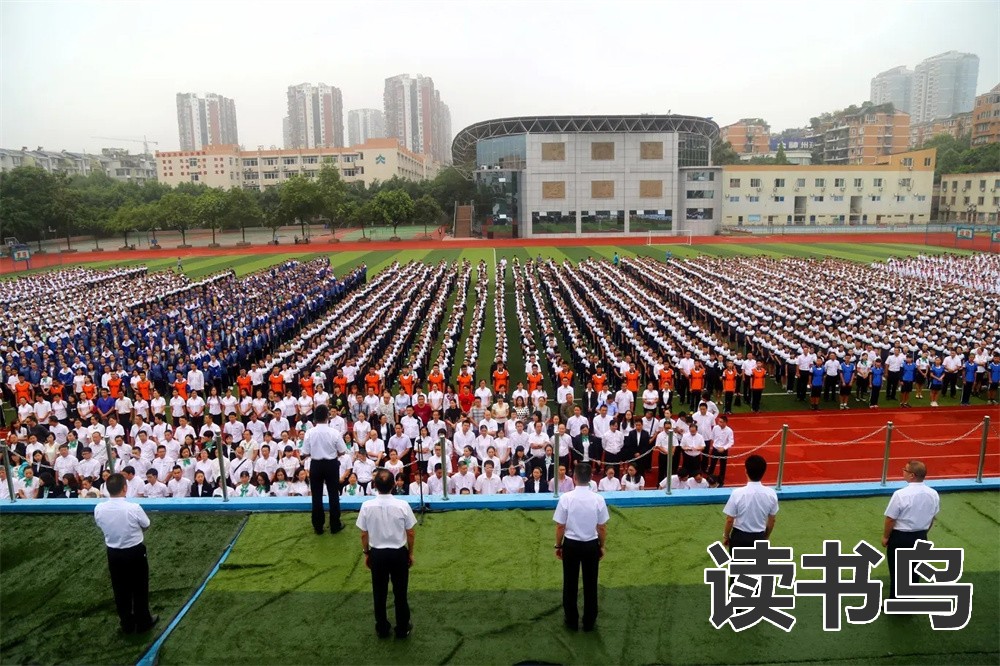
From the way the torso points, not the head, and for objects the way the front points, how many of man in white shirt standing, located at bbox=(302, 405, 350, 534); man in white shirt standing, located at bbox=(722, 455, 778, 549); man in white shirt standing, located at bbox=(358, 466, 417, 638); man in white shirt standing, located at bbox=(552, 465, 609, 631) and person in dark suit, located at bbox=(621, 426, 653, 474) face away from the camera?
4

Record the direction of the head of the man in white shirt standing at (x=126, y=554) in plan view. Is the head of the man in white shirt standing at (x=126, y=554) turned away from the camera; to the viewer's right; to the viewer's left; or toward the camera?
away from the camera

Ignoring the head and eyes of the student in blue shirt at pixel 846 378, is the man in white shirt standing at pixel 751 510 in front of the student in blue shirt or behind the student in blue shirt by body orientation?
in front

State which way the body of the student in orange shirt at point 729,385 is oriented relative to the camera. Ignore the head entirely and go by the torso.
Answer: toward the camera

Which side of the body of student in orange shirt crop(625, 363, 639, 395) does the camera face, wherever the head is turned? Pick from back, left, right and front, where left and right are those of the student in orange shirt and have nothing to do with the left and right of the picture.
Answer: front

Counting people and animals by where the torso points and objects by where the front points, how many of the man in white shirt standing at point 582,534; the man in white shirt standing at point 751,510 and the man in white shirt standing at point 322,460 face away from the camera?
3

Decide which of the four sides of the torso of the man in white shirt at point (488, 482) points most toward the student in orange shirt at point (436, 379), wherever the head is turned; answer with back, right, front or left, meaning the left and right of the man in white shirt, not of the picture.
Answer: back

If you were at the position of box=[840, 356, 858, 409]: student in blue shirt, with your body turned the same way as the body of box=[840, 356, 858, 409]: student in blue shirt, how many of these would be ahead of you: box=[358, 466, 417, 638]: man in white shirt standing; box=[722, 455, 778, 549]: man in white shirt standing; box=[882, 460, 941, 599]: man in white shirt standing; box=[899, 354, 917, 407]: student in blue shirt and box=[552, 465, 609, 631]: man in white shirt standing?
4

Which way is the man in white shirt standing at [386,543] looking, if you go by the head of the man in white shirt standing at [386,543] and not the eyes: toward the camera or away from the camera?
away from the camera

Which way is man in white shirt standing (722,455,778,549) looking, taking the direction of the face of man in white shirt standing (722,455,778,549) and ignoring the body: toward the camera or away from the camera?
away from the camera

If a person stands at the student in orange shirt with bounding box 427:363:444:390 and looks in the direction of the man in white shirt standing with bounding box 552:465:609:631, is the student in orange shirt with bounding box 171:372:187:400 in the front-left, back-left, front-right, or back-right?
back-right

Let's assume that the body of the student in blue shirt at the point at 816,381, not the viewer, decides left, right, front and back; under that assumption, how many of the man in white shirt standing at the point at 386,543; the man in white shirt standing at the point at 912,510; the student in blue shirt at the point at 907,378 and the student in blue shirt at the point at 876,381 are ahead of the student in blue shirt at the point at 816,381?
2

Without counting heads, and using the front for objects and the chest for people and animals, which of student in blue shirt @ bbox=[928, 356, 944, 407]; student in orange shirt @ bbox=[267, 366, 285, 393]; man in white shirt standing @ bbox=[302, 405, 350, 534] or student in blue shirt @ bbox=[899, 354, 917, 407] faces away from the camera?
the man in white shirt standing

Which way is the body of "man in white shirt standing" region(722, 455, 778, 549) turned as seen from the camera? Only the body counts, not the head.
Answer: away from the camera

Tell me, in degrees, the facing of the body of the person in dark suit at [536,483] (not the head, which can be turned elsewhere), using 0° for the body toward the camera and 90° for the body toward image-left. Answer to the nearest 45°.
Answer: approximately 0°

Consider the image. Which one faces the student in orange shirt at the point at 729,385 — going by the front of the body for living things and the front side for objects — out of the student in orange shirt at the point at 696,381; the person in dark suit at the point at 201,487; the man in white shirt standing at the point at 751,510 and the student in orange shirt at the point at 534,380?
the man in white shirt standing

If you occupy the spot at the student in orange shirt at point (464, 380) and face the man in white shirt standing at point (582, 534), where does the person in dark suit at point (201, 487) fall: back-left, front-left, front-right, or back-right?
front-right

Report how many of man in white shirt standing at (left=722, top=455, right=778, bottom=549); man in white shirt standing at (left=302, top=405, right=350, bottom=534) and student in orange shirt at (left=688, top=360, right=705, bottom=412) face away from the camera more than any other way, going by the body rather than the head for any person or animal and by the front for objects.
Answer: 2

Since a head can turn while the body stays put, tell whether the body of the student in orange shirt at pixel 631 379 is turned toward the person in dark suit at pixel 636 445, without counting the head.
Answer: yes

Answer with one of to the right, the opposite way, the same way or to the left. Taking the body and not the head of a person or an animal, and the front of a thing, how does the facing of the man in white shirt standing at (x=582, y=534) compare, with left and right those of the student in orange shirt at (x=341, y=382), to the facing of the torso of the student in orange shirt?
the opposite way

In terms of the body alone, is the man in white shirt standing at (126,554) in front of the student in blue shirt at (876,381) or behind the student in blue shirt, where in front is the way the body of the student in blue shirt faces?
in front

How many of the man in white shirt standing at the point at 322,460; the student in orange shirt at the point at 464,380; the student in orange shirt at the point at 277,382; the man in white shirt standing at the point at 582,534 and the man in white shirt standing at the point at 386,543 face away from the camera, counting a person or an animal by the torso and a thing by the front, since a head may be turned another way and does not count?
3

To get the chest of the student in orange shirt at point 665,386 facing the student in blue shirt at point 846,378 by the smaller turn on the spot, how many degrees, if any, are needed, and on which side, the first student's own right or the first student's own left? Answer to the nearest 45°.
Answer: approximately 135° to the first student's own left

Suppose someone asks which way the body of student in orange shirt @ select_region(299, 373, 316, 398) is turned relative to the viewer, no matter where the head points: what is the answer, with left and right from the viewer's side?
facing the viewer
